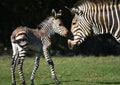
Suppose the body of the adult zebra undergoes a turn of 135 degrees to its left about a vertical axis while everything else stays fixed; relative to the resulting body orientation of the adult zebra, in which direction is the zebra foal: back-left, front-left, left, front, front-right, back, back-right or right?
back-right

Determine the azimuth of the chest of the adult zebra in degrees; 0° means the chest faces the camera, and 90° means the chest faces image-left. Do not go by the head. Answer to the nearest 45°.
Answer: approximately 90°
